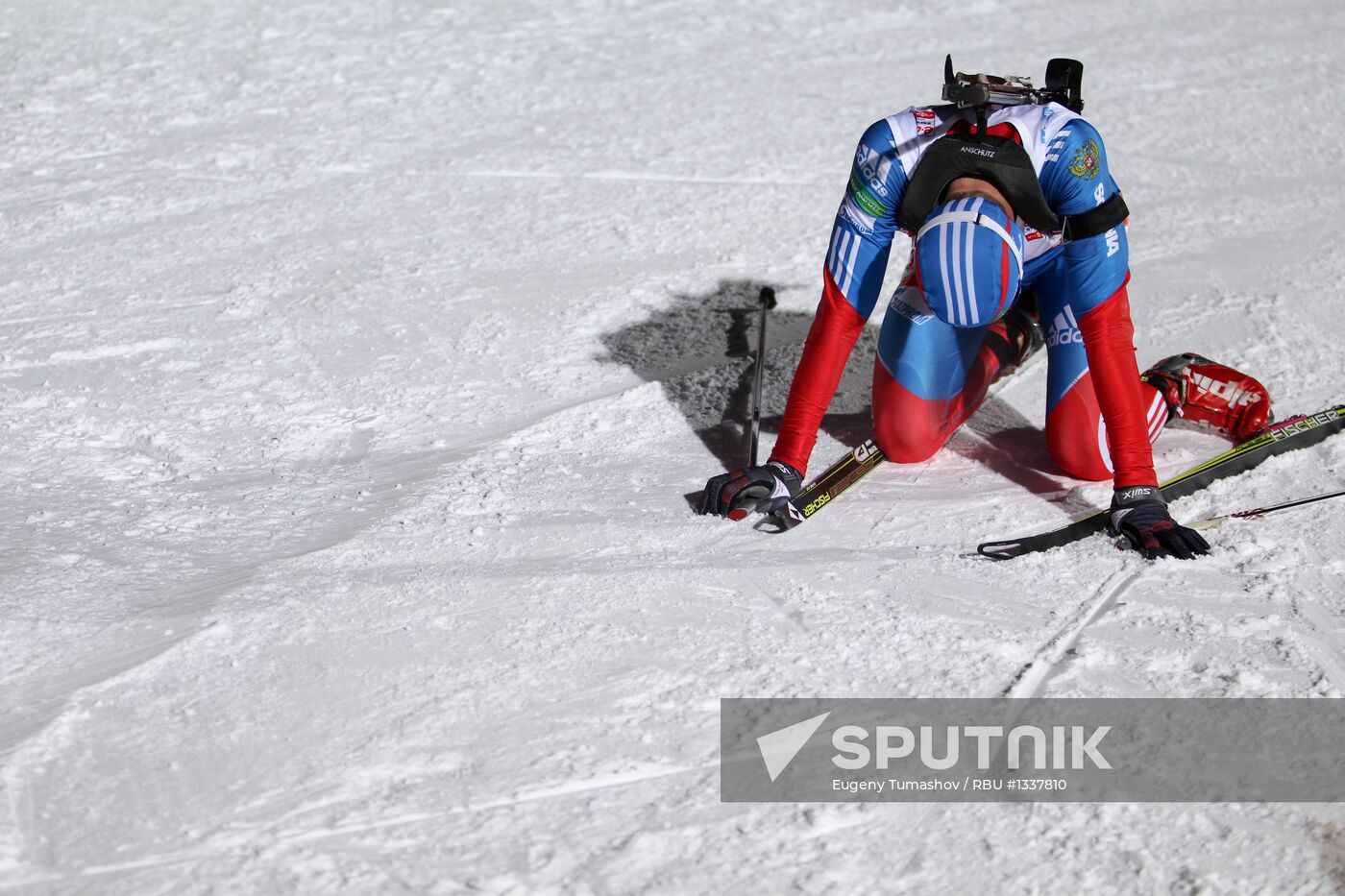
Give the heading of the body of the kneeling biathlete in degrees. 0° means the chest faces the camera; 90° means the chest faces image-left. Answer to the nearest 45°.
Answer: approximately 0°

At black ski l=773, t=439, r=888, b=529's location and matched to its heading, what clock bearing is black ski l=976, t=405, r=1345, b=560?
black ski l=976, t=405, r=1345, b=560 is roughly at 7 o'clock from black ski l=773, t=439, r=888, b=529.

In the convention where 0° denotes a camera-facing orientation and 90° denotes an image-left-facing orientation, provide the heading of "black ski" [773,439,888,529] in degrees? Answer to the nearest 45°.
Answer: approximately 45°

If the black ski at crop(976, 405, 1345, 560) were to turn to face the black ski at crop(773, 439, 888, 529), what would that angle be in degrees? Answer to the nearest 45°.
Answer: approximately 45° to its right
